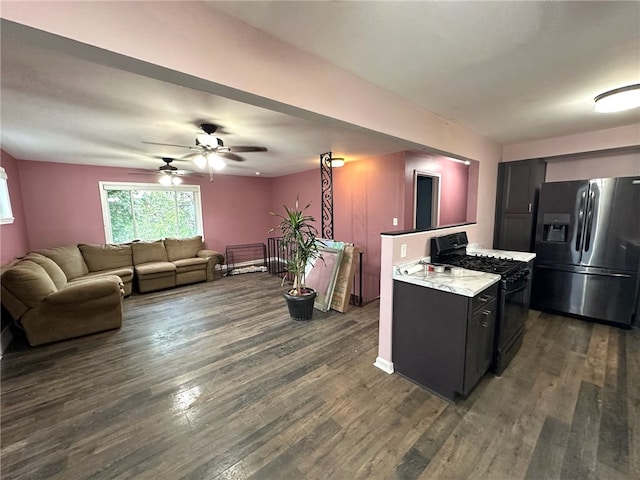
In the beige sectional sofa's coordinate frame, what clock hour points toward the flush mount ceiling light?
The flush mount ceiling light is roughly at 12 o'clock from the beige sectional sofa.

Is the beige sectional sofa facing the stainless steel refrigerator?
yes

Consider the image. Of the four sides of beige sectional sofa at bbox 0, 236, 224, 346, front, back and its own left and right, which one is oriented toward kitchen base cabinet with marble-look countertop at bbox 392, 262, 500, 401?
front

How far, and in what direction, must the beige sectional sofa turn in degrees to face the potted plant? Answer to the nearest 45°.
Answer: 0° — it already faces it

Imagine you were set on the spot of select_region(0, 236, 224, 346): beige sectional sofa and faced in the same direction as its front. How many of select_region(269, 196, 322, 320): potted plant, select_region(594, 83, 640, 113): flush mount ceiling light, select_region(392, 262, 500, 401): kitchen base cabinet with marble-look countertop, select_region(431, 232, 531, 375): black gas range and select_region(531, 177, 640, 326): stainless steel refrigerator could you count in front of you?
5

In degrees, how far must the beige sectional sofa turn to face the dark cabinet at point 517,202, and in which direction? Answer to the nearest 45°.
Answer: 0° — it already faces it

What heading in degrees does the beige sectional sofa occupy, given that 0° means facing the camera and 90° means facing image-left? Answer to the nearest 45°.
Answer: approximately 315°

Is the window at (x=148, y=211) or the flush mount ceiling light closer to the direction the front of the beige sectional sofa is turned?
the flush mount ceiling light

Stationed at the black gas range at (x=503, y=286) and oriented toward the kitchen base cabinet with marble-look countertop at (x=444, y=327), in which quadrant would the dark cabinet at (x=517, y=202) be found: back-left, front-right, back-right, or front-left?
back-right

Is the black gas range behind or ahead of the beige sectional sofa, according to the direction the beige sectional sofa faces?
ahead

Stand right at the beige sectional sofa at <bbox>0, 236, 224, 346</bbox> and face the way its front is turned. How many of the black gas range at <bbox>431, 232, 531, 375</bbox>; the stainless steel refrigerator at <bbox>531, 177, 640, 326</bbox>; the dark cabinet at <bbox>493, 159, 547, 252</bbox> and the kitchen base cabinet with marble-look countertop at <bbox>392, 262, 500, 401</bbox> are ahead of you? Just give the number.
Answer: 4
